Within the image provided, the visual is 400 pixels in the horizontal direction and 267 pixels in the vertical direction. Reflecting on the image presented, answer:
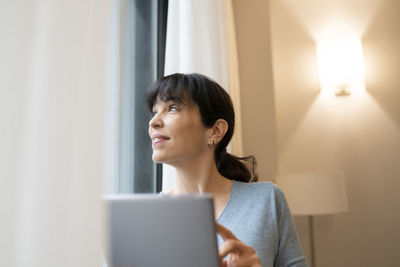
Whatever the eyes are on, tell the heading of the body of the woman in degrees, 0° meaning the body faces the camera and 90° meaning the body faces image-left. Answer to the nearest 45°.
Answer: approximately 45°

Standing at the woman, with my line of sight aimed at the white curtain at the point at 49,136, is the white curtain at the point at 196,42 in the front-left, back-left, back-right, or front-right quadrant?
back-right
